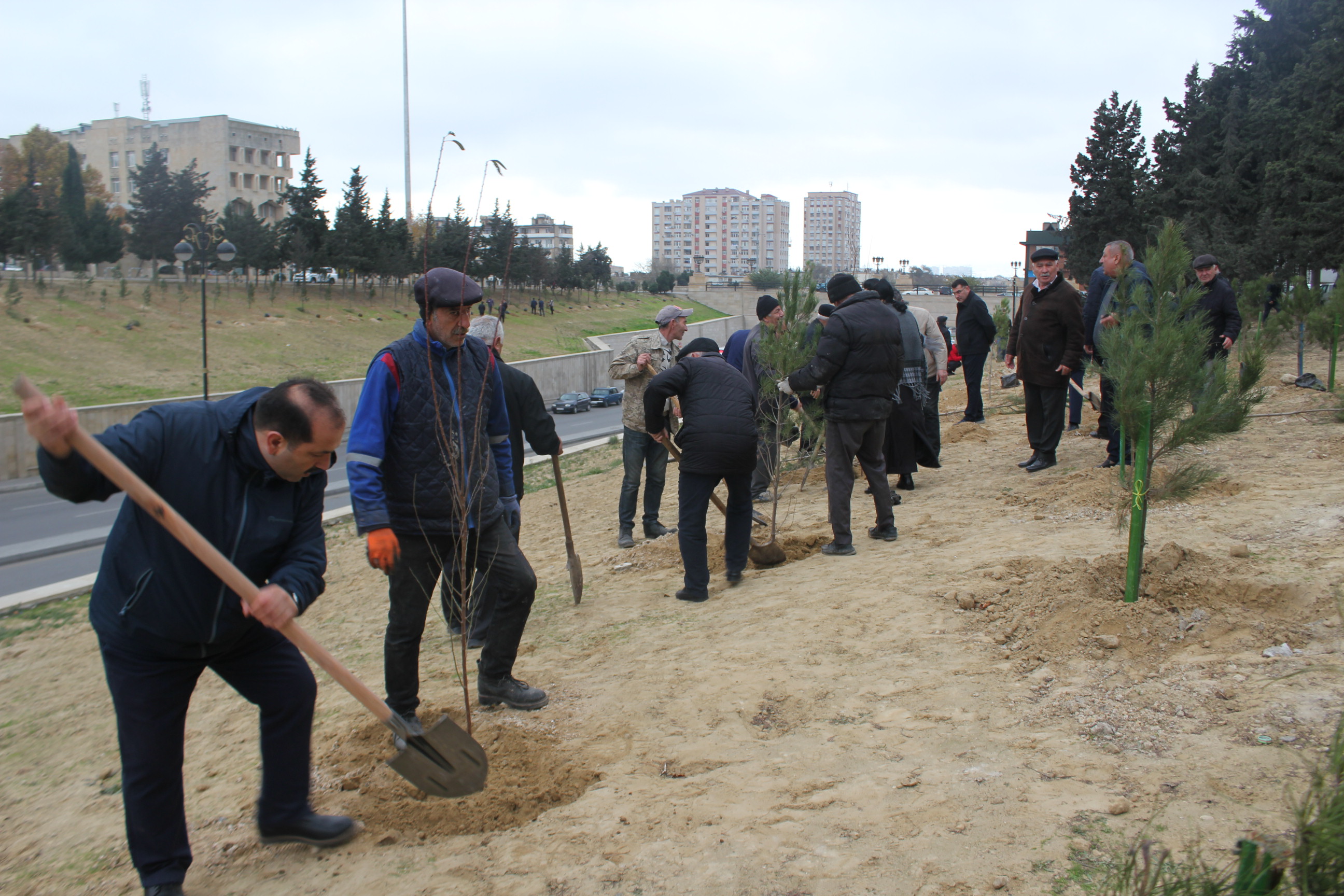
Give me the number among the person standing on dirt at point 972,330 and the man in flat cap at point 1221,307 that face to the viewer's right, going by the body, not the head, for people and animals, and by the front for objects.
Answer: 0

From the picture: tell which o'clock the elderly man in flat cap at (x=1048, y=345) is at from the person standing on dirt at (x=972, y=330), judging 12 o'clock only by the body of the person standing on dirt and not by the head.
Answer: The elderly man in flat cap is roughly at 10 o'clock from the person standing on dirt.

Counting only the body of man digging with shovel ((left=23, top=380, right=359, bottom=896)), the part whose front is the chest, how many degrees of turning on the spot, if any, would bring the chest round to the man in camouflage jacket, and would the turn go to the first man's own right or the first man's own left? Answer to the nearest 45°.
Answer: approximately 90° to the first man's own left

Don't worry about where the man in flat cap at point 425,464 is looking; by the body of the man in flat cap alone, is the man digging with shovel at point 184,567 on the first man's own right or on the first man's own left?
on the first man's own right

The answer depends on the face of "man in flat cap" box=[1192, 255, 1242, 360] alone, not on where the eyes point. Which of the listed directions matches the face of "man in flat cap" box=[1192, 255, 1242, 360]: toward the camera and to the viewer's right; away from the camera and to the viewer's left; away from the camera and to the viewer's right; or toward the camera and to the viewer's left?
toward the camera and to the viewer's left

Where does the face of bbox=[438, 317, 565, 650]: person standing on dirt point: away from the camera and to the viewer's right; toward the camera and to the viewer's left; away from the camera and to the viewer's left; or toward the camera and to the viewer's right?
away from the camera and to the viewer's right

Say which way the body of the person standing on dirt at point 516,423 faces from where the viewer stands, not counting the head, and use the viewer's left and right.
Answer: facing away from the viewer and to the right of the viewer

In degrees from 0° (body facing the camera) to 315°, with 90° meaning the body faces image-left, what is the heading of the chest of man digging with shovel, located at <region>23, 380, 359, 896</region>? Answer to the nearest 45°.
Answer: approximately 315°

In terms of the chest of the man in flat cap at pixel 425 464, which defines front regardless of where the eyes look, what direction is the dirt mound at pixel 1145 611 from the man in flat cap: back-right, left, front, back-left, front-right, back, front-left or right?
front-left
